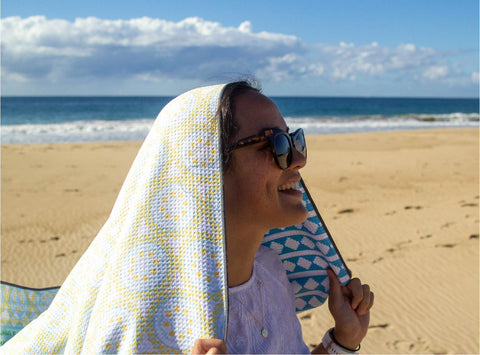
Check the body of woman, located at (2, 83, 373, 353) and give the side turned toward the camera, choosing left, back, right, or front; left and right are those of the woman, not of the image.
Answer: right
